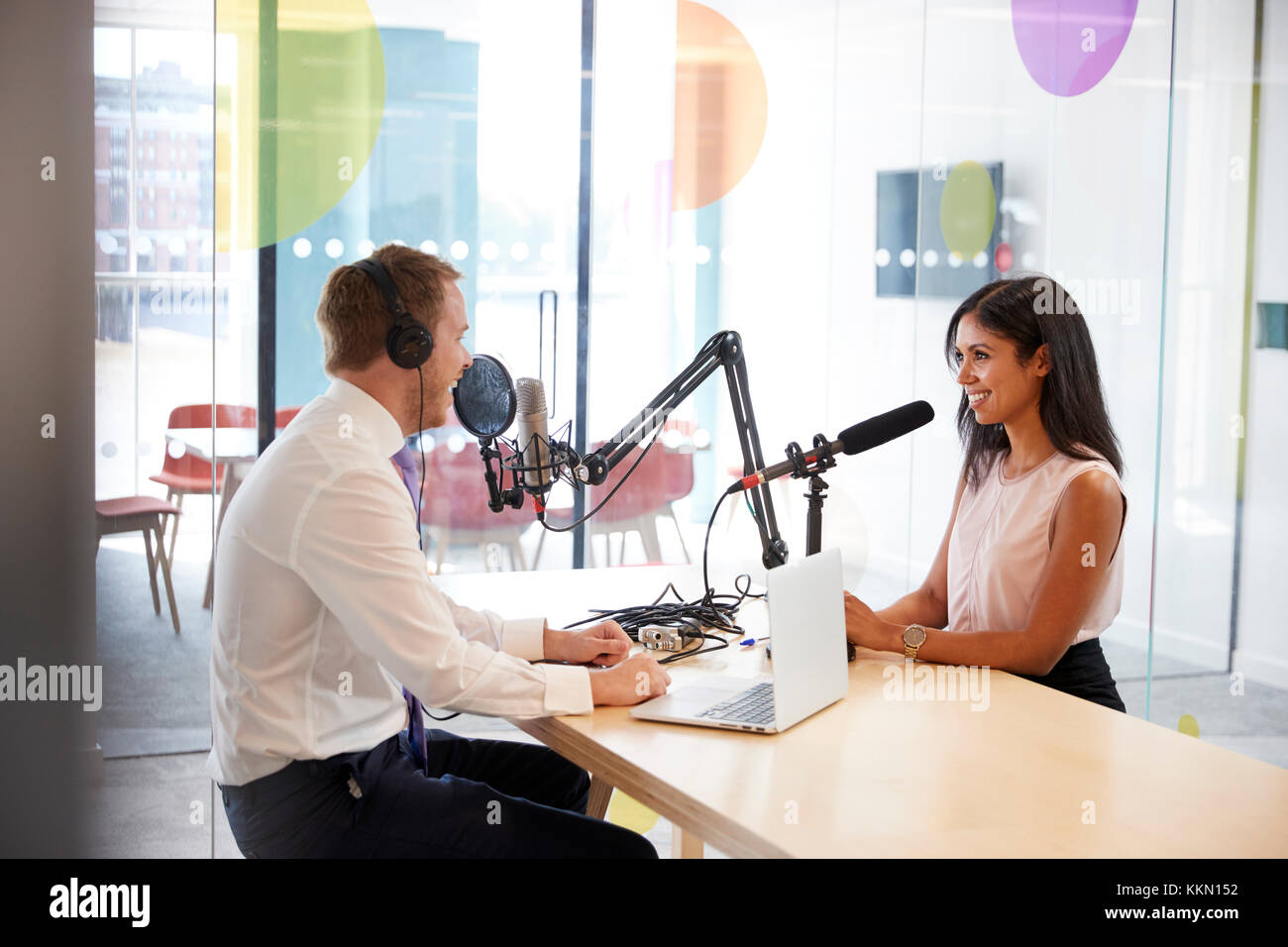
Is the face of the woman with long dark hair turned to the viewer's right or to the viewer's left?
to the viewer's left

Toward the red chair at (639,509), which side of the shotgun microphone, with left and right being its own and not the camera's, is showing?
left

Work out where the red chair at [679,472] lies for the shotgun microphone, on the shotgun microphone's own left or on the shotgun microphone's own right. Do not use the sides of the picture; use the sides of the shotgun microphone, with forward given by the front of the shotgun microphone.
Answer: on the shotgun microphone's own left

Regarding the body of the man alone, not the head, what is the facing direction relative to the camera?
to the viewer's right

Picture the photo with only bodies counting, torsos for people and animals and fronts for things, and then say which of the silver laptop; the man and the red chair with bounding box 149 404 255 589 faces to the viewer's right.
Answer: the man

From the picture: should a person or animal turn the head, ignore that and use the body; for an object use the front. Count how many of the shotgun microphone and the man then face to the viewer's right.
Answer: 2

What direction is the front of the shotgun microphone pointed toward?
to the viewer's right

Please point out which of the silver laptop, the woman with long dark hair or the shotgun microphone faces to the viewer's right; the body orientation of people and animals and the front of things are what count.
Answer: the shotgun microphone
